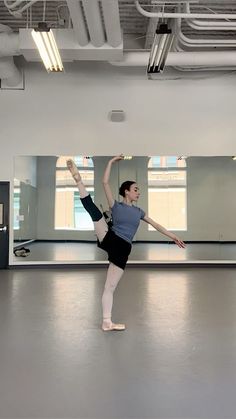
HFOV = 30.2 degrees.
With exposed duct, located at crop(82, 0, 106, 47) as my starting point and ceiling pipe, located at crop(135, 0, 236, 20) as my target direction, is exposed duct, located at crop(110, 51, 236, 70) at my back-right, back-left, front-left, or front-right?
front-left

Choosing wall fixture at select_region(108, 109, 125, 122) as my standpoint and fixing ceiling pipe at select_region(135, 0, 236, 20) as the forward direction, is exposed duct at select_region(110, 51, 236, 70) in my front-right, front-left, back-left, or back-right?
front-left

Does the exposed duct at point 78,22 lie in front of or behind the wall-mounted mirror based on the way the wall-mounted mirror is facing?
in front

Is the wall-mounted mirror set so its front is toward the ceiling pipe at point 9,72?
no

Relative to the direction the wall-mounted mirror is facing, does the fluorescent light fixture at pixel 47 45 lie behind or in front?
in front

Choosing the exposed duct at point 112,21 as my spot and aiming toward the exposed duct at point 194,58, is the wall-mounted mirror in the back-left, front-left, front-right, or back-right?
front-left

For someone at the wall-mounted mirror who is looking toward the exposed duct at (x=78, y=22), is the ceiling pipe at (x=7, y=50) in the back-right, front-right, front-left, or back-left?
front-right

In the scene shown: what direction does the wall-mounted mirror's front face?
toward the camera

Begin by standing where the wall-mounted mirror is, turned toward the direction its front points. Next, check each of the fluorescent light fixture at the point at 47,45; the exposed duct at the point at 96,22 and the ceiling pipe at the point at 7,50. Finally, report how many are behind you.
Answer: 0

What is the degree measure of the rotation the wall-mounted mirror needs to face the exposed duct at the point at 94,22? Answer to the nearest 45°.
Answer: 0° — it already faces it

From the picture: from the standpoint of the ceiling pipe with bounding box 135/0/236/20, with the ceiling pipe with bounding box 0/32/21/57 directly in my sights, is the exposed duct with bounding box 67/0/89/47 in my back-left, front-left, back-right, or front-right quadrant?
front-left
